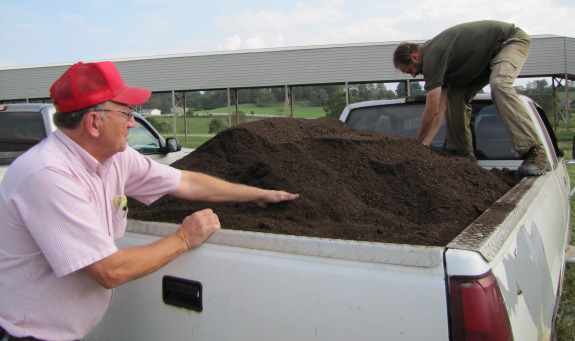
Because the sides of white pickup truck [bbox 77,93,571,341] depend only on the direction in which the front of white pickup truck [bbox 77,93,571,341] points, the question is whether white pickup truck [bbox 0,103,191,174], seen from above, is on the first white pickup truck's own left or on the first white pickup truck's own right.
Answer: on the first white pickup truck's own left

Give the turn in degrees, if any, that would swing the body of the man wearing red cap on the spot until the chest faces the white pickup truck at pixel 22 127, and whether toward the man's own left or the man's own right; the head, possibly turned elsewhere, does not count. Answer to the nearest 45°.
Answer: approximately 90° to the man's own left

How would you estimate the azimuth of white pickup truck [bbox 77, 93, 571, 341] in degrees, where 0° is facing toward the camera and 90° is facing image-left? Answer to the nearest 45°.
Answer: approximately 225°

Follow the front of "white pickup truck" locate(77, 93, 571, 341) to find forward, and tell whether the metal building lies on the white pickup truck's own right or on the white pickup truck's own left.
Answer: on the white pickup truck's own left

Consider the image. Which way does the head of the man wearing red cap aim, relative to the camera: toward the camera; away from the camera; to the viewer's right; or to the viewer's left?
to the viewer's right

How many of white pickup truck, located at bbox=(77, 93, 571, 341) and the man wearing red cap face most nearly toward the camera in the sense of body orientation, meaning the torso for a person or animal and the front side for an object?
0

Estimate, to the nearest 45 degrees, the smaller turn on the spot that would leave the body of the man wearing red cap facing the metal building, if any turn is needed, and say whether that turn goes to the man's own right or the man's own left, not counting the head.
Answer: approximately 90° to the man's own left

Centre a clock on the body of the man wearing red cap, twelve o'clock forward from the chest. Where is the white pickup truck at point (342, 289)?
The white pickup truck is roughly at 11 o'clock from the man wearing red cap.

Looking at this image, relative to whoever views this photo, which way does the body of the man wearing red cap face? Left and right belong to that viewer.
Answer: facing to the right of the viewer

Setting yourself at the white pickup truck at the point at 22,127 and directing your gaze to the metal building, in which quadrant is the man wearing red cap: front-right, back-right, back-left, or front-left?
back-right

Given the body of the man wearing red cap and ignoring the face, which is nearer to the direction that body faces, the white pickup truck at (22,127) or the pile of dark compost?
the pile of dark compost

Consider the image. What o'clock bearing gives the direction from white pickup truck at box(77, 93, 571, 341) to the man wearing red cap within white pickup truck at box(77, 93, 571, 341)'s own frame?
The man wearing red cap is roughly at 8 o'clock from the white pickup truck.
